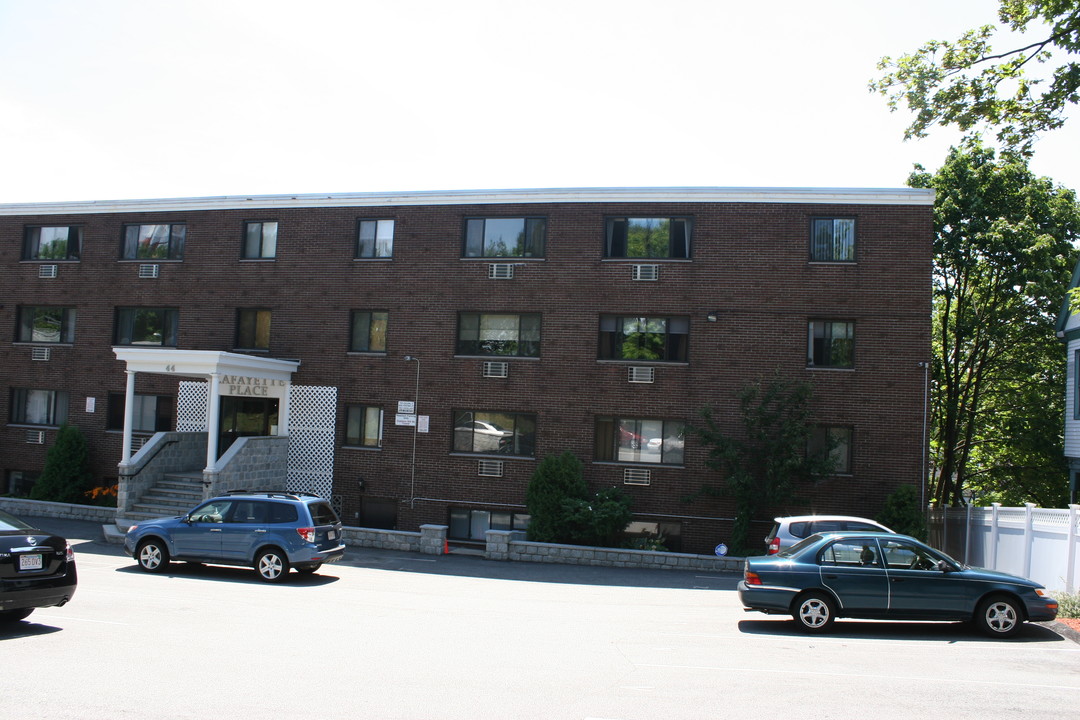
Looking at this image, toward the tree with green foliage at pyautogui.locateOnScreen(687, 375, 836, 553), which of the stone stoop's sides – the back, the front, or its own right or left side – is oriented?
left

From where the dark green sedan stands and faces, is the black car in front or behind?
behind

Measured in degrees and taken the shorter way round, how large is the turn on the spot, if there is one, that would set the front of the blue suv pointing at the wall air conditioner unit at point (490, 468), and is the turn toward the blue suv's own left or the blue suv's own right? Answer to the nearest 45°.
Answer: approximately 90° to the blue suv's own right

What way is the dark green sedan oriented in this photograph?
to the viewer's right

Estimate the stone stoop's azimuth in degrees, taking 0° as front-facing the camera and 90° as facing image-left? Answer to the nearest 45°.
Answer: approximately 45°

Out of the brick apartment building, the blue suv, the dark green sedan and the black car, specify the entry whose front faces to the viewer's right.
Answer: the dark green sedan

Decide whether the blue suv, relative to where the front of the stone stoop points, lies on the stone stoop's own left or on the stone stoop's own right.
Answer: on the stone stoop's own left

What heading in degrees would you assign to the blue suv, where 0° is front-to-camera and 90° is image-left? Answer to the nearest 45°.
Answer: approximately 135°

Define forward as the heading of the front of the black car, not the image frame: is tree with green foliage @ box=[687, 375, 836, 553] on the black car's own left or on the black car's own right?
on the black car's own right
